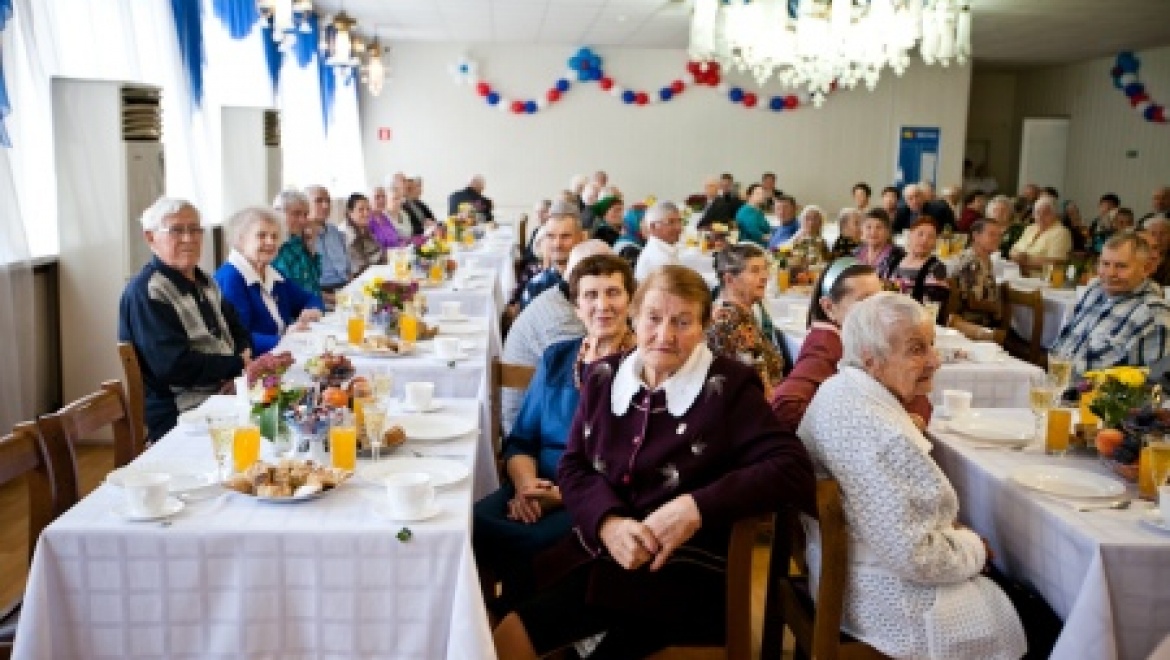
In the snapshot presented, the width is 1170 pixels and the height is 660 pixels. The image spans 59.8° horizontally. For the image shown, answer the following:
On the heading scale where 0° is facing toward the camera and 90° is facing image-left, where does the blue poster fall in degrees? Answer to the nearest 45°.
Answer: approximately 0°

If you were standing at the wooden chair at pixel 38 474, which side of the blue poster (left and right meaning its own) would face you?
front

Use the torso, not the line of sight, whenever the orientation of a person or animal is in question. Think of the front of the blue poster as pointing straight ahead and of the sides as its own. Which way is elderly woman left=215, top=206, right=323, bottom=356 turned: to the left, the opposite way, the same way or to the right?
to the left

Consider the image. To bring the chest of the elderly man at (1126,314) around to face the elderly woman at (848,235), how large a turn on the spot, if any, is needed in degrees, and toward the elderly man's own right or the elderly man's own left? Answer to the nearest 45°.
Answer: approximately 90° to the elderly man's own right

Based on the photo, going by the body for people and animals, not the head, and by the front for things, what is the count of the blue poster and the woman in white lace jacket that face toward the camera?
1

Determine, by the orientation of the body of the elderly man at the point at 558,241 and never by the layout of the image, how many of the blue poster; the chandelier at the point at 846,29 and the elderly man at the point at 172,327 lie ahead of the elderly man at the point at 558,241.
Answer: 1

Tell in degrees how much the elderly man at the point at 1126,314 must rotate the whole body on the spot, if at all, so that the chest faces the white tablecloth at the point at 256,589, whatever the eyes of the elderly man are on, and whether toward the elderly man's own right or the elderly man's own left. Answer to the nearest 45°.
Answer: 0° — they already face it
